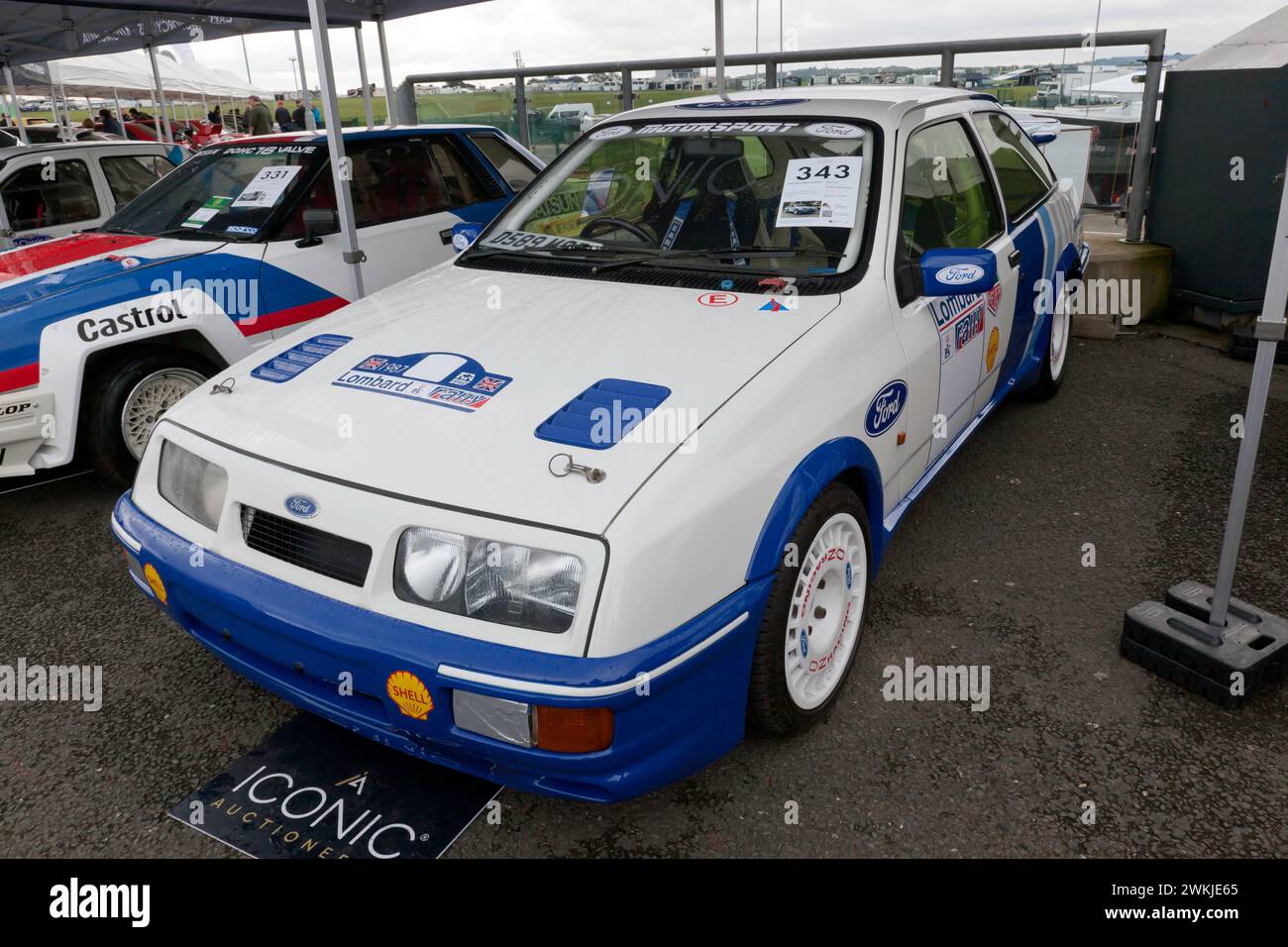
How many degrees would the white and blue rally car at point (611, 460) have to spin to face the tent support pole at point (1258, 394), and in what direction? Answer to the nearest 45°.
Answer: approximately 135° to its left

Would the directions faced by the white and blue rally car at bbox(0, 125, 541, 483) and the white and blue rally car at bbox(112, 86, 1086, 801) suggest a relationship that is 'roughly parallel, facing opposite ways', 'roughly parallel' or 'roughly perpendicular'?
roughly parallel

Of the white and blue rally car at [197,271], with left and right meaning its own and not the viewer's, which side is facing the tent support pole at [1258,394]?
left

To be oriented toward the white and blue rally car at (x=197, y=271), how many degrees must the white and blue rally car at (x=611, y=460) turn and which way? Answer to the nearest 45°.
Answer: approximately 90° to its right

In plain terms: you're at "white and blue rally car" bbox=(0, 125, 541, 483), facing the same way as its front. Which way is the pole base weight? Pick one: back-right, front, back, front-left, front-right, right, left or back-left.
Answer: left

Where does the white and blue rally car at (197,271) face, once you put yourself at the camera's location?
facing the viewer and to the left of the viewer

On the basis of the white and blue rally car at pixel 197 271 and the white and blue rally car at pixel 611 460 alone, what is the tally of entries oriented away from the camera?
0

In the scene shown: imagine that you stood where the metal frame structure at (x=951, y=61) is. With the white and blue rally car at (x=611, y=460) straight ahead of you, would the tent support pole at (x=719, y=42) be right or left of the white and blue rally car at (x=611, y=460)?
right

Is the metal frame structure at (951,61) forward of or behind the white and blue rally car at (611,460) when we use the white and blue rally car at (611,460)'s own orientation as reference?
behind

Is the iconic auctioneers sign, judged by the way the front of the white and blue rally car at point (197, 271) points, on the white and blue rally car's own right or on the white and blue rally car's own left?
on the white and blue rally car's own left

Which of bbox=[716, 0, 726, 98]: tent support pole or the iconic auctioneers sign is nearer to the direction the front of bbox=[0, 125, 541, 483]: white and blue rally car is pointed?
the iconic auctioneers sign

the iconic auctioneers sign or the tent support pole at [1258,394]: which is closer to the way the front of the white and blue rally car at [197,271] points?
the iconic auctioneers sign

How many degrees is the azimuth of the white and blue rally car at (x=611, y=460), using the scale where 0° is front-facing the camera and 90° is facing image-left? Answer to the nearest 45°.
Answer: approximately 45°
